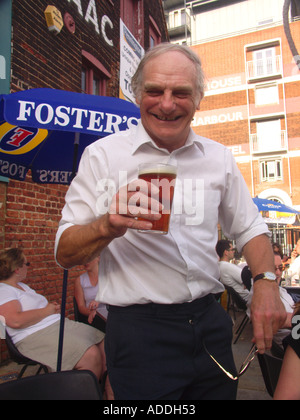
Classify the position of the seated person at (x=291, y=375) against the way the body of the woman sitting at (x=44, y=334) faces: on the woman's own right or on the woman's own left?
on the woman's own right

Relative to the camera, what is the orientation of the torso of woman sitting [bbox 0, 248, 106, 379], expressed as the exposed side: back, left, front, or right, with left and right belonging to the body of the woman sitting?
right

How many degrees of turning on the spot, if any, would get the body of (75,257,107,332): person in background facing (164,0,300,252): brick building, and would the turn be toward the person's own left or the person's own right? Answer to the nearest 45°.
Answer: approximately 90° to the person's own left

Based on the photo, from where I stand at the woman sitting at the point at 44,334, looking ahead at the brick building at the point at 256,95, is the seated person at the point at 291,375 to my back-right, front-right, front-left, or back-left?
back-right

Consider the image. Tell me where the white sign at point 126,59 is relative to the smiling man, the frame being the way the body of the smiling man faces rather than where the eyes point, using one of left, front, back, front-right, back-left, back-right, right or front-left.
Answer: back

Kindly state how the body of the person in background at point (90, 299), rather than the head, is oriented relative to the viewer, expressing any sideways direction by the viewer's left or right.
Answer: facing the viewer and to the right of the viewer

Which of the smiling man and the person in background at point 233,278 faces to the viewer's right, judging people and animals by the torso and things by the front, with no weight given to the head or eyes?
the person in background

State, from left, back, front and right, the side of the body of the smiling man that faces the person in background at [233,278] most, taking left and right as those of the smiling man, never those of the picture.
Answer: back

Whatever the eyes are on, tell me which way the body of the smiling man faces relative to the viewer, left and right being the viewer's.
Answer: facing the viewer

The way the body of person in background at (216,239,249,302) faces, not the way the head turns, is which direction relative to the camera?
to the viewer's right
